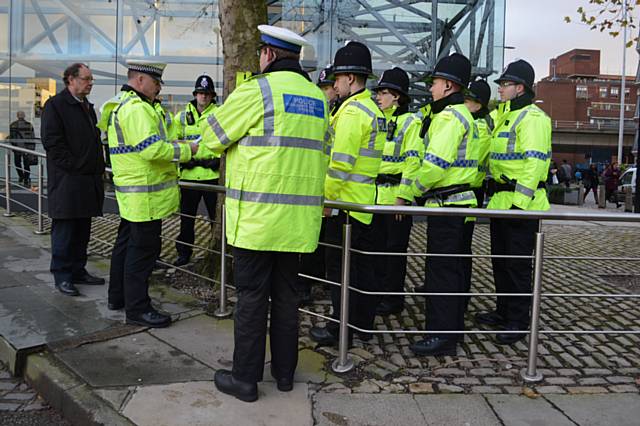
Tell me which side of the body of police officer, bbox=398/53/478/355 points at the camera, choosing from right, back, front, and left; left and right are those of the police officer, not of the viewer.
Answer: left

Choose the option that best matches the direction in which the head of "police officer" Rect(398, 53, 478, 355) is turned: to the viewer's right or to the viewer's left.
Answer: to the viewer's left

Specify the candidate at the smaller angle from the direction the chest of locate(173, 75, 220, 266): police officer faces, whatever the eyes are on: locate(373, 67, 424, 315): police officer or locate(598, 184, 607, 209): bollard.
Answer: the police officer

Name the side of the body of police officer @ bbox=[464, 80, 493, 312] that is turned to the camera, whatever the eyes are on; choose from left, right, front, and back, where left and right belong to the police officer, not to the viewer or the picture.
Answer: left

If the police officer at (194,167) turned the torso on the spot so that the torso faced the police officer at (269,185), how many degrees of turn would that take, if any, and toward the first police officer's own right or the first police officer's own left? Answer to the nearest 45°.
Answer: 0° — they already face them

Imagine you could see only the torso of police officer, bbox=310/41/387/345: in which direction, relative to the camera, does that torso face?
to the viewer's left

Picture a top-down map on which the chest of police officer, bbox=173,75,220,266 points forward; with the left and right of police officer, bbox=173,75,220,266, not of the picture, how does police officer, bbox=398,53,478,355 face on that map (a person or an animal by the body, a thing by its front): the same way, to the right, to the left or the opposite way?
to the right

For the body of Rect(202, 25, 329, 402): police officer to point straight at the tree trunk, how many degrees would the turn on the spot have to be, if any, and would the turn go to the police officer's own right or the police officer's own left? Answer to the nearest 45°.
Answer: approximately 45° to the police officer's own right

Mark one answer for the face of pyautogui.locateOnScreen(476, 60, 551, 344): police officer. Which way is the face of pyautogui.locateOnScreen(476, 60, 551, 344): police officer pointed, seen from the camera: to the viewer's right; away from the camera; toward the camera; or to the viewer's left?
to the viewer's left

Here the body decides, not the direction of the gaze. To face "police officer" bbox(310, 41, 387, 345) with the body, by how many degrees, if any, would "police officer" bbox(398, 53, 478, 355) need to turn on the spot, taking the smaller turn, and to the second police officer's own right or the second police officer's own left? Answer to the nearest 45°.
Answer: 0° — they already face them

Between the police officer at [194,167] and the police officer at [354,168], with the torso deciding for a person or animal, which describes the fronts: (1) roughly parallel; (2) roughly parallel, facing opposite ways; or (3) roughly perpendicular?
roughly perpendicular

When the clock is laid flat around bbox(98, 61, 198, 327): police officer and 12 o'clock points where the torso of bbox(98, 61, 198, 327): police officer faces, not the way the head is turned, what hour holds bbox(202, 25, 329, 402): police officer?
bbox(202, 25, 329, 402): police officer is roughly at 2 o'clock from bbox(98, 61, 198, 327): police officer.

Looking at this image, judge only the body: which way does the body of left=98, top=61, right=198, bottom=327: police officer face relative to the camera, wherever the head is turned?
to the viewer's right
